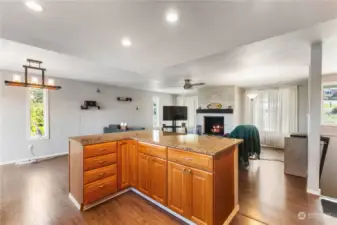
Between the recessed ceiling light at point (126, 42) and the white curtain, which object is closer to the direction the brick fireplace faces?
the recessed ceiling light

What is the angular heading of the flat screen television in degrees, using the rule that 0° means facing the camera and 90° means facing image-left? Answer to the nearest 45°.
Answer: approximately 0°

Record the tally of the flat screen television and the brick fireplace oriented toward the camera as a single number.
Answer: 2

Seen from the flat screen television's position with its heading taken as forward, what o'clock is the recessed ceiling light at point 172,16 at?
The recessed ceiling light is roughly at 12 o'clock from the flat screen television.

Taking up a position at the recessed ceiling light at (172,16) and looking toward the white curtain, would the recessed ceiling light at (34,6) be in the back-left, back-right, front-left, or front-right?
back-left

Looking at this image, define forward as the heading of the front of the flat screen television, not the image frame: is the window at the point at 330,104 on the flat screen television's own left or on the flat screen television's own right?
on the flat screen television's own left

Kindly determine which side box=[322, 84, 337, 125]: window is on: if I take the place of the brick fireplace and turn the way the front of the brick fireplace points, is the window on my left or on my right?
on my left
